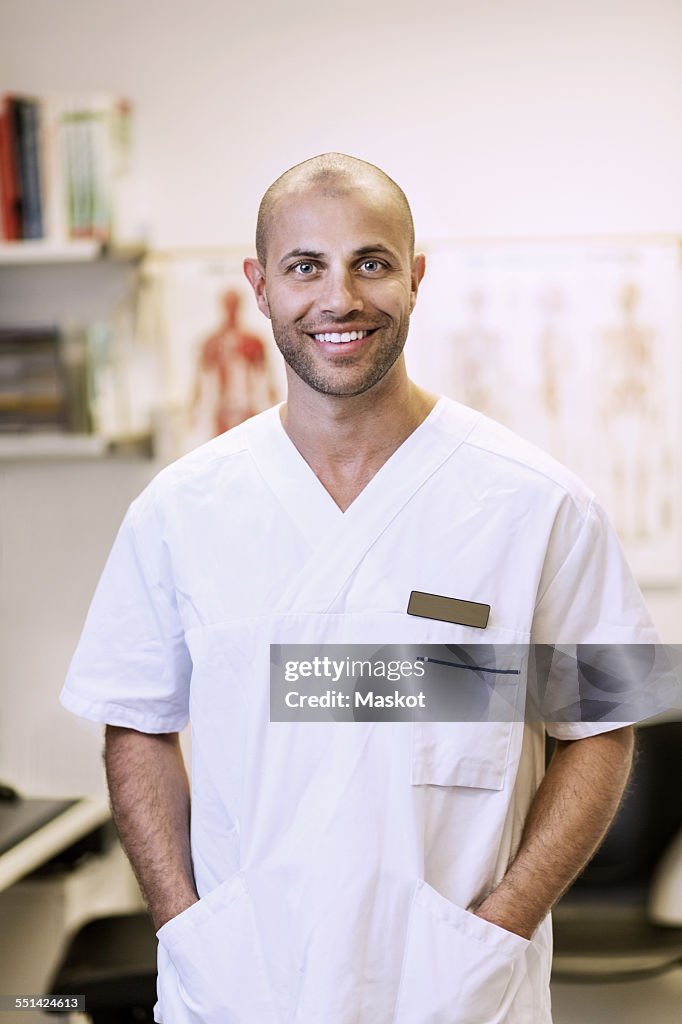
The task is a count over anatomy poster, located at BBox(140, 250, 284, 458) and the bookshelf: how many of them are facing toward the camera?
2

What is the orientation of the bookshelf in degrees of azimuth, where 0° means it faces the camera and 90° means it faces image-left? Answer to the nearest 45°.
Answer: approximately 0°

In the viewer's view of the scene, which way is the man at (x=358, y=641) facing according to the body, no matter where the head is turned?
toward the camera

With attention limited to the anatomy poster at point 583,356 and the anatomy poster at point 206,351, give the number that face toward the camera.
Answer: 2

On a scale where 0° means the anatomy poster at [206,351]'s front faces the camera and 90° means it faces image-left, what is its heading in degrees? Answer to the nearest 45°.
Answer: approximately 0°

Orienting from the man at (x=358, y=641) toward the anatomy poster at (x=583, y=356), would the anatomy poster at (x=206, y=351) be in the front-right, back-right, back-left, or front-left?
front-left

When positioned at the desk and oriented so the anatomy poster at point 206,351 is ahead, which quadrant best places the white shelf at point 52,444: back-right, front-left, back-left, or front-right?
front-left

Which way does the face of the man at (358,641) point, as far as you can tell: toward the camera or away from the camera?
toward the camera
